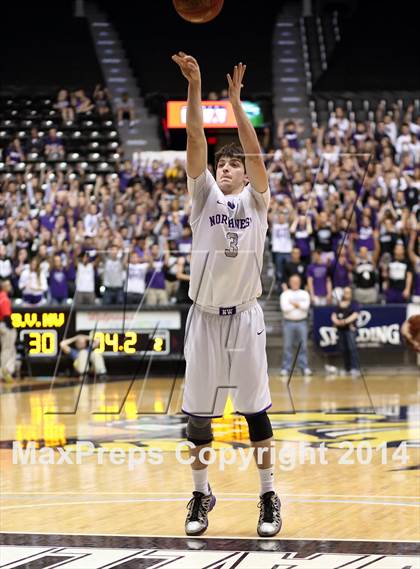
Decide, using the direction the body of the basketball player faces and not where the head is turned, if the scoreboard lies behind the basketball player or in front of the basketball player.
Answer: behind

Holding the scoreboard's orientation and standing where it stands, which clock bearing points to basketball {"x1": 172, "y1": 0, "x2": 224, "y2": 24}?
The basketball is roughly at 12 o'clock from the scoreboard.

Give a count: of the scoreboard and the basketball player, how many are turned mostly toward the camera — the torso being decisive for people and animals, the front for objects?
2

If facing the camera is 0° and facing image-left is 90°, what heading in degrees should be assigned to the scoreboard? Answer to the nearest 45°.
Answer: approximately 0°

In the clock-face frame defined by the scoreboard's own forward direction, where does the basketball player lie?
The basketball player is roughly at 12 o'clock from the scoreboard.
